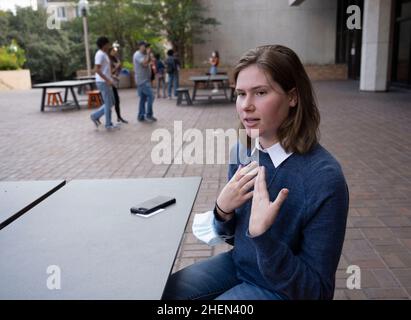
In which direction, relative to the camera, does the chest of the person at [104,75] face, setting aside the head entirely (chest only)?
to the viewer's right

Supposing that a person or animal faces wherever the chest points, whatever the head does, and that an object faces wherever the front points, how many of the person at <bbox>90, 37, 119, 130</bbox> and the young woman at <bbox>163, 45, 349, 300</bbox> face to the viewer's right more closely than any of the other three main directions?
1

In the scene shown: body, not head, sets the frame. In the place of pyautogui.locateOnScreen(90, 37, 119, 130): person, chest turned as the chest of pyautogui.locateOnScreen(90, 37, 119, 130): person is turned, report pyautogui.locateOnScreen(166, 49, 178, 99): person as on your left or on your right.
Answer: on your left

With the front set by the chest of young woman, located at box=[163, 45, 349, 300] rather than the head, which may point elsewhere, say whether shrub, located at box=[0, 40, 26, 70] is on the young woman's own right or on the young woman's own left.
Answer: on the young woman's own right
